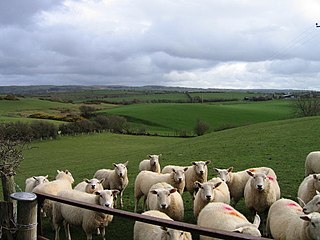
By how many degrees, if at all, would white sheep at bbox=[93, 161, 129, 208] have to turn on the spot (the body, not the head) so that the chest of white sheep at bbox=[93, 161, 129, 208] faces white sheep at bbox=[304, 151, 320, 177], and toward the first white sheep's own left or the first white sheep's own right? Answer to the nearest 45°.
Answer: approximately 45° to the first white sheep's own left

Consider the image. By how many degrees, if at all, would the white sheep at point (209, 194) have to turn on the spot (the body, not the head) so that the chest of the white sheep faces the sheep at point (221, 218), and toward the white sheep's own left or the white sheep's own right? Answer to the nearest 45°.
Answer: approximately 45° to the white sheep's own left

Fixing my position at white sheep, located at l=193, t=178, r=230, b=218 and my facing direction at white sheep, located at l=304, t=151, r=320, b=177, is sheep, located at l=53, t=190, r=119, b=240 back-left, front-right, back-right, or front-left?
back-left

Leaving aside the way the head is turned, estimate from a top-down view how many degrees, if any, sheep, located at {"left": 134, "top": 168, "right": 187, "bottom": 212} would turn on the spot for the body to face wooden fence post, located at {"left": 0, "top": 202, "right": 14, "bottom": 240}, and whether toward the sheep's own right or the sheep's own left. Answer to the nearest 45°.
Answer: approximately 90° to the sheep's own right

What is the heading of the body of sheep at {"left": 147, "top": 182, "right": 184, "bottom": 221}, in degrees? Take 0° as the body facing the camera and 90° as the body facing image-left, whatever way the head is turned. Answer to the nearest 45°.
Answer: approximately 0°
